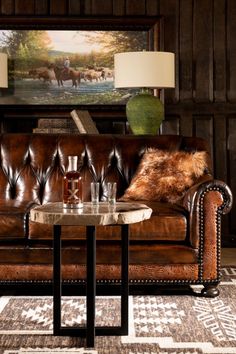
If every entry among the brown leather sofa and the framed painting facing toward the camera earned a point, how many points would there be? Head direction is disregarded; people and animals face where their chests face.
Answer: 2

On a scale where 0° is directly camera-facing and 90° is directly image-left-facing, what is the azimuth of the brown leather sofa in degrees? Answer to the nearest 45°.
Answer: approximately 0°

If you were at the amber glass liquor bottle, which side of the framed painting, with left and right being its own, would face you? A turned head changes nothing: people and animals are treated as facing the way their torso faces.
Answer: front

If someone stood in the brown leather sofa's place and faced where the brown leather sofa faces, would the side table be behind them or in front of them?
in front

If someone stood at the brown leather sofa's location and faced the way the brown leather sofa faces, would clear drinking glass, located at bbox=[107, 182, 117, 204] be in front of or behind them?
in front

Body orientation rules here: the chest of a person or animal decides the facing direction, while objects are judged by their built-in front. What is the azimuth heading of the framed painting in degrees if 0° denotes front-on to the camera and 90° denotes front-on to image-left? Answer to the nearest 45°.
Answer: approximately 0°

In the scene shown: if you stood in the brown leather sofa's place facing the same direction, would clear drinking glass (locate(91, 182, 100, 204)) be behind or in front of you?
in front
